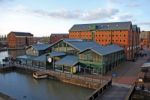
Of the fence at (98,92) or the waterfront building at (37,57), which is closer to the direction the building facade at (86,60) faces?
the fence

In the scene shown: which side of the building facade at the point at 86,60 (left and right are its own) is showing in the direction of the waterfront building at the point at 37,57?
right

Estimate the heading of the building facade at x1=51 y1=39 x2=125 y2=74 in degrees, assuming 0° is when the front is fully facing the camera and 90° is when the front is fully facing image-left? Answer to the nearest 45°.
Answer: approximately 45°

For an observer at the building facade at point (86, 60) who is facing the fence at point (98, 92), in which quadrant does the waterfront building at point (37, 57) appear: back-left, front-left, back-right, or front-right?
back-right

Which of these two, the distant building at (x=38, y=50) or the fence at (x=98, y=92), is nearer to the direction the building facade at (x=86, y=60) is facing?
the fence

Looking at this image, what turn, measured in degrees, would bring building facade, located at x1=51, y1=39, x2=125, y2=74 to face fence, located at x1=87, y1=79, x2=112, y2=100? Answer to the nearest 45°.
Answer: approximately 45° to its left

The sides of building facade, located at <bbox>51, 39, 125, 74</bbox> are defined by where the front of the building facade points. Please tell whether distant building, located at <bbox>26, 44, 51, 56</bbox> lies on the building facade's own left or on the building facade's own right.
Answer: on the building facade's own right
